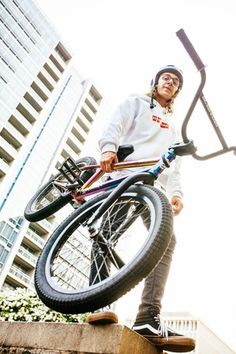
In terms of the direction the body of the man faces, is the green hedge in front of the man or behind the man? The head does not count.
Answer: behind

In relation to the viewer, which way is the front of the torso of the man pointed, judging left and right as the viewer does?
facing the viewer and to the right of the viewer

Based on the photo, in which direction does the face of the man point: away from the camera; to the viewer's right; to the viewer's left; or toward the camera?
toward the camera

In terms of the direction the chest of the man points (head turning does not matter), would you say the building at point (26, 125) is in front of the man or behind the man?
behind
